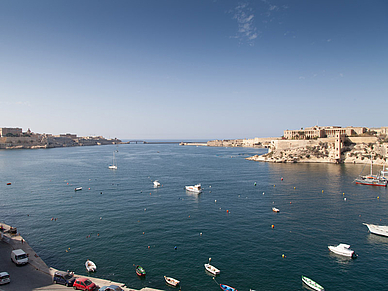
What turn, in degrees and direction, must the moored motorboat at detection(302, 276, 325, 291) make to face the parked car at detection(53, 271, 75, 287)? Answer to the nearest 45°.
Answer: approximately 90° to its left

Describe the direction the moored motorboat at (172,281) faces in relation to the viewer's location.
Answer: facing away from the viewer and to the left of the viewer

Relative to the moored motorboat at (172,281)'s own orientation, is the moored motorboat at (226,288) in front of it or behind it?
behind

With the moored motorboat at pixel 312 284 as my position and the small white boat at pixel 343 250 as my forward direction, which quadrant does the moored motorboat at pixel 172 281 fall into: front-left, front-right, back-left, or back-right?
back-left

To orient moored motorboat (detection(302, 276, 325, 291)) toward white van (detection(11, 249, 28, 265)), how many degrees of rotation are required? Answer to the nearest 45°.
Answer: approximately 45° to its left

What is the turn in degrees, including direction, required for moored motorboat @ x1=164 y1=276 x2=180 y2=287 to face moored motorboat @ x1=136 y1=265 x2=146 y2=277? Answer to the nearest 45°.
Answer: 0° — it already faces it

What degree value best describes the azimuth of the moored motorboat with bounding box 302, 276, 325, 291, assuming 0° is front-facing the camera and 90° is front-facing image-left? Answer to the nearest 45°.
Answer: approximately 135°

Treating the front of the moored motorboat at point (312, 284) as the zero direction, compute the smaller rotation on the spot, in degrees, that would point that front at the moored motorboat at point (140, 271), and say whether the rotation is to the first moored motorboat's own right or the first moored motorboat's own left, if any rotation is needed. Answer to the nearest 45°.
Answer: approximately 45° to the first moored motorboat's own left

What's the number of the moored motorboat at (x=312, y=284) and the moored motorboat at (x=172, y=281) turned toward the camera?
0

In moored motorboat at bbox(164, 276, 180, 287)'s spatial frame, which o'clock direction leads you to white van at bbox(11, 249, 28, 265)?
The white van is roughly at 11 o'clock from the moored motorboat.
